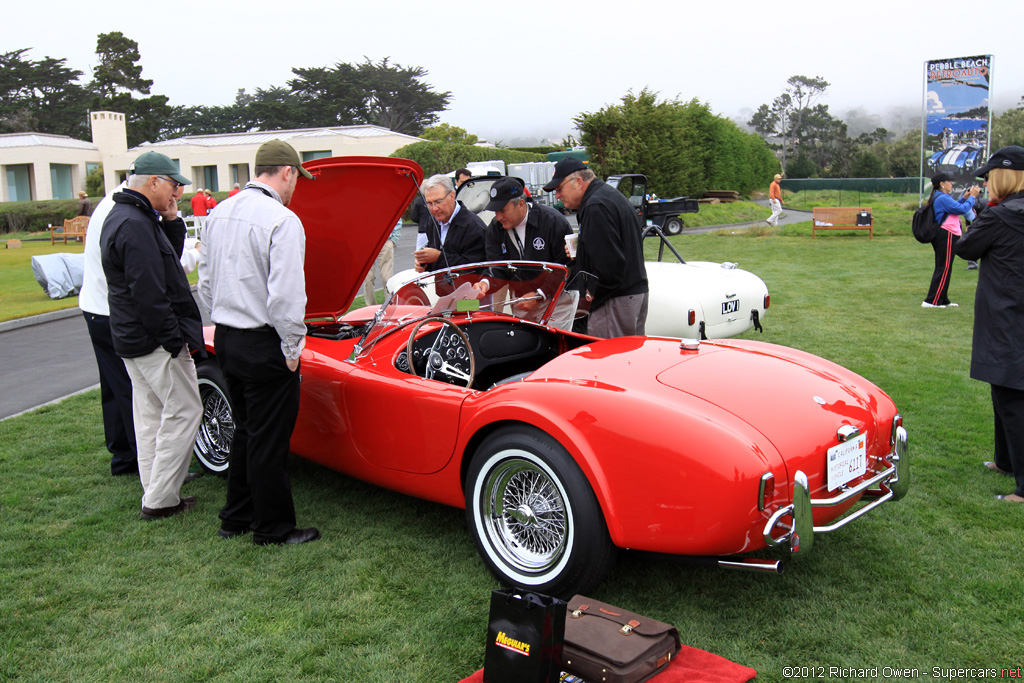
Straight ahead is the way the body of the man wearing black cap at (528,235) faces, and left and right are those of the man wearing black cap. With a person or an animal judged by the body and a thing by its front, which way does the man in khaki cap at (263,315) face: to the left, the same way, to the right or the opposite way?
the opposite way

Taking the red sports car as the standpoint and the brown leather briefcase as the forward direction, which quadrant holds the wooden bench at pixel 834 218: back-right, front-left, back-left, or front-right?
back-left

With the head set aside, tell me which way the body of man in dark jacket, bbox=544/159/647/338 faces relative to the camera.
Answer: to the viewer's left

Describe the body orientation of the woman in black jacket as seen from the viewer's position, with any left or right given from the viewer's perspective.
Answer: facing to the left of the viewer

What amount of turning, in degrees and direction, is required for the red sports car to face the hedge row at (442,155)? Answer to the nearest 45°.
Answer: approximately 45° to its right

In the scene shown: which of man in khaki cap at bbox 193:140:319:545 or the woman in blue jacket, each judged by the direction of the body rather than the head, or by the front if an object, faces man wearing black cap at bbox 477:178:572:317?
the man in khaki cap

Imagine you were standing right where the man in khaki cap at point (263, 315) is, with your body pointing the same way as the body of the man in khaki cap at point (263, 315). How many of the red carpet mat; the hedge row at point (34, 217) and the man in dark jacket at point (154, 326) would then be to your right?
1

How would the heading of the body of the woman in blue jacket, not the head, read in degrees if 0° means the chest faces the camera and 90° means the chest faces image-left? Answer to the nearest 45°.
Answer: approximately 270°

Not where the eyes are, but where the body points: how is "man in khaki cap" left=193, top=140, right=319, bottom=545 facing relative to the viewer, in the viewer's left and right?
facing away from the viewer and to the right of the viewer

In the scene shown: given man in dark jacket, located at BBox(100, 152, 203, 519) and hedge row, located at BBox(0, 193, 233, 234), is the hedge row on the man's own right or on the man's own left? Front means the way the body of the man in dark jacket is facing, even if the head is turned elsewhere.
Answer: on the man's own left

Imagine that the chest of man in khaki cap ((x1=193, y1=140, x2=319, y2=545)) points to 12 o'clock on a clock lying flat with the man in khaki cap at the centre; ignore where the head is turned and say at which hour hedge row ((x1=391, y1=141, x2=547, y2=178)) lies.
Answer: The hedge row is roughly at 11 o'clock from the man in khaki cap.

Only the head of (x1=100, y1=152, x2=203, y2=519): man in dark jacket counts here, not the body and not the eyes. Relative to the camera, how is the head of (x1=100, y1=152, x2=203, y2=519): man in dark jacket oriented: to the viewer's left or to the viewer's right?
to the viewer's right

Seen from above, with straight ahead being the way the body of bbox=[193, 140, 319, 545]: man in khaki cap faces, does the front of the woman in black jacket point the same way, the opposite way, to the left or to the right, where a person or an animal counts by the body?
to the left

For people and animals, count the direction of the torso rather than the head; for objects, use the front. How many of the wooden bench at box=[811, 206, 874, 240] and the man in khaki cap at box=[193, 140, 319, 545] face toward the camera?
1

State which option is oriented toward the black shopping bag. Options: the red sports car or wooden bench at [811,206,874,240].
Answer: the wooden bench

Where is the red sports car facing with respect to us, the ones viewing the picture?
facing away from the viewer and to the left of the viewer

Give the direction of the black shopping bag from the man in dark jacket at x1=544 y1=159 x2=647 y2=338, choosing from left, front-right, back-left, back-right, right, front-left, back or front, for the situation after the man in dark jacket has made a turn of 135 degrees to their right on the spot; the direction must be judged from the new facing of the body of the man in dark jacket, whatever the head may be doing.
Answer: back-right

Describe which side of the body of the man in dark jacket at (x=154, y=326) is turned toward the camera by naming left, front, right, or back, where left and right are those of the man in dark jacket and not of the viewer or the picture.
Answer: right

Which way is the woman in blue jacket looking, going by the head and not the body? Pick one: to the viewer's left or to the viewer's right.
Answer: to the viewer's right
